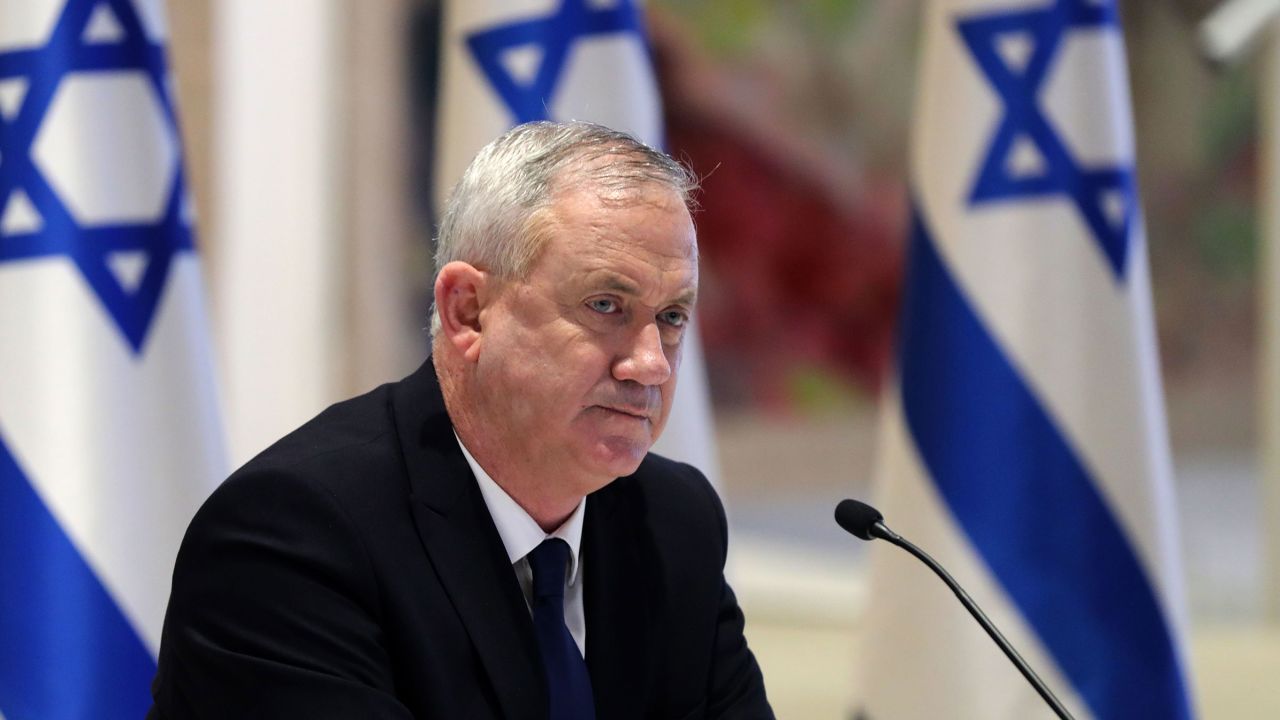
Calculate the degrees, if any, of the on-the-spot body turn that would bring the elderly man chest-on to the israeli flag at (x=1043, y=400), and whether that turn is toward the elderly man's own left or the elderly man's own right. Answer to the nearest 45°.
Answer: approximately 90° to the elderly man's own left

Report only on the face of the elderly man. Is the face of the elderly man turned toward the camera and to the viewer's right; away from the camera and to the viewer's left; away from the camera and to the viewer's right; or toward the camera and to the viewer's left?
toward the camera and to the viewer's right

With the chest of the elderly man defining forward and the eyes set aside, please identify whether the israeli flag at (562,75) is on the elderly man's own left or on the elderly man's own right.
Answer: on the elderly man's own left

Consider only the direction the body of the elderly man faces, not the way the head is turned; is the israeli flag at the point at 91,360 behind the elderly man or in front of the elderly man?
behind

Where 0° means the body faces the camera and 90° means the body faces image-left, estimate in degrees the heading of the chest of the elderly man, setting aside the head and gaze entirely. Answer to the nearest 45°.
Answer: approximately 315°

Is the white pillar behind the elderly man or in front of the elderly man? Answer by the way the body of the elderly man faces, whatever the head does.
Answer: behind
